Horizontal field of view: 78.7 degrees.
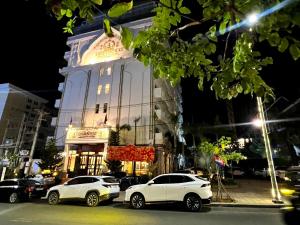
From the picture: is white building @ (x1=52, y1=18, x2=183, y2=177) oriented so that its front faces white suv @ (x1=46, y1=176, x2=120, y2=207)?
yes

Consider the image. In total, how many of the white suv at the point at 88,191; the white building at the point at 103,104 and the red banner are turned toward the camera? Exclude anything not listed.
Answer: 2

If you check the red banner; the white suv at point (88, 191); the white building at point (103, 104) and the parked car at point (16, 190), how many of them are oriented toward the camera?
2

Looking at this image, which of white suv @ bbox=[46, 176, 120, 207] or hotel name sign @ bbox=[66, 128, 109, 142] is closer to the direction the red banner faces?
the white suv
